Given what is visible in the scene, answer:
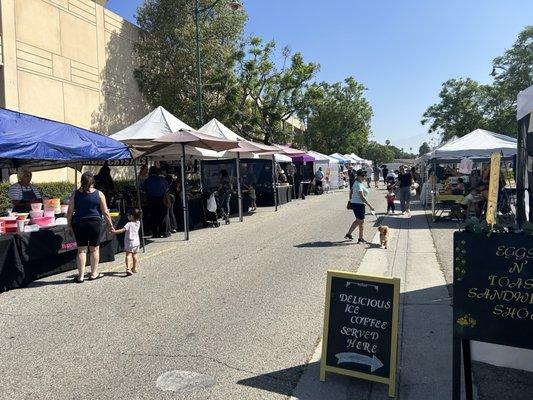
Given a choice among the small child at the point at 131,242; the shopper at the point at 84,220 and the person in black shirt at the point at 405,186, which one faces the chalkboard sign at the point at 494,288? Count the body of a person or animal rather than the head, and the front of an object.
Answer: the person in black shirt

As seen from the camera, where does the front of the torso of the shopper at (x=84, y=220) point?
away from the camera

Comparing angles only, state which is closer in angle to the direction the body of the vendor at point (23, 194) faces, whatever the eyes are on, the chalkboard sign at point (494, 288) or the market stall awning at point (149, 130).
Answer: the chalkboard sign

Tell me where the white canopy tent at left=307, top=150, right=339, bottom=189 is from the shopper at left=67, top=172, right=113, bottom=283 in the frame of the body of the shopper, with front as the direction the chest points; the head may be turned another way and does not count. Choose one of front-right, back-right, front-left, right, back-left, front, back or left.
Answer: front-right

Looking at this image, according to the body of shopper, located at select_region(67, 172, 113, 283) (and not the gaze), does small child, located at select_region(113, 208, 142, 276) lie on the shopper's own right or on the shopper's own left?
on the shopper's own right

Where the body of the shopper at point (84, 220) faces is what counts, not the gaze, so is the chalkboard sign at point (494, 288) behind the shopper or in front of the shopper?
behind

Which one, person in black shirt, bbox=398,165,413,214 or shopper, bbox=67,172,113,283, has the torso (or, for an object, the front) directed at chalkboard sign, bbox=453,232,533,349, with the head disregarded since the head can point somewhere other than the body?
the person in black shirt

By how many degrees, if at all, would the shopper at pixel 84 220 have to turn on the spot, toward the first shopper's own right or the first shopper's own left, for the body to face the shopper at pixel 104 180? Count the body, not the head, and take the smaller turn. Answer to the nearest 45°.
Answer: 0° — they already face them

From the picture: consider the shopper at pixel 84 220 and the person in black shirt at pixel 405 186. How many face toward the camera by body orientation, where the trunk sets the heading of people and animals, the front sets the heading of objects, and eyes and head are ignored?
1

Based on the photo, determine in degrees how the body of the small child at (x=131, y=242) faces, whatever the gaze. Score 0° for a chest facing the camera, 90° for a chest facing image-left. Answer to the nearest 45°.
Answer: approximately 135°
